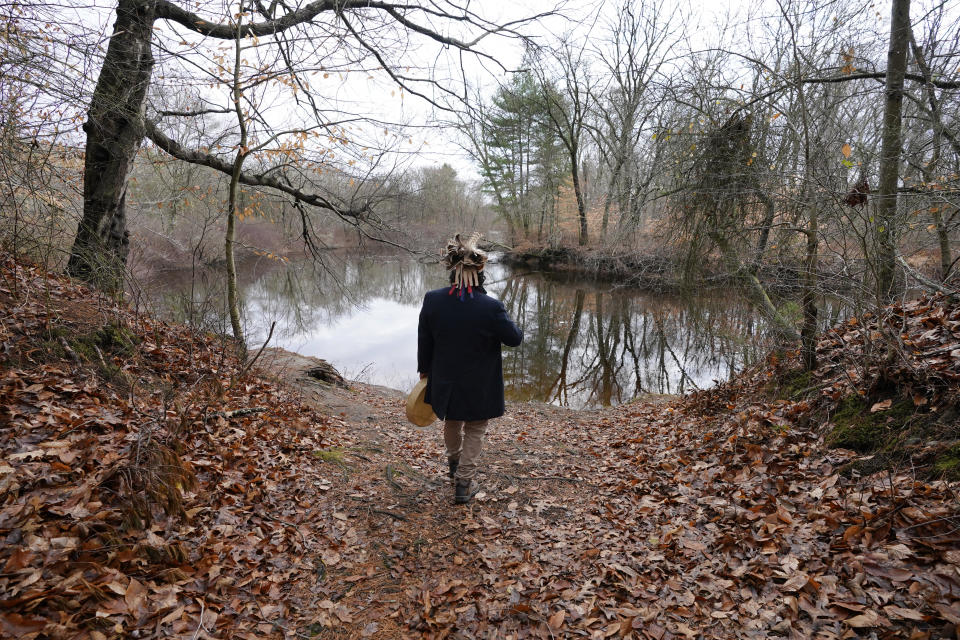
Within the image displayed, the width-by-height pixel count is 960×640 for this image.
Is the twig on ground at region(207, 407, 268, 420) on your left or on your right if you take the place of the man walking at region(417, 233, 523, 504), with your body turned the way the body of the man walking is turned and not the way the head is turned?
on your left

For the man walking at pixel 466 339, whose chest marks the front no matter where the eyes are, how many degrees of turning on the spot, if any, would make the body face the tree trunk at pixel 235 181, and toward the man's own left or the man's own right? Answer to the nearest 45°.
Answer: approximately 45° to the man's own left

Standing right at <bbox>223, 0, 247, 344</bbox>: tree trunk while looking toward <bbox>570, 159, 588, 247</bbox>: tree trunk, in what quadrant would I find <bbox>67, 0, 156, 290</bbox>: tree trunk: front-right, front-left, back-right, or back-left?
back-left

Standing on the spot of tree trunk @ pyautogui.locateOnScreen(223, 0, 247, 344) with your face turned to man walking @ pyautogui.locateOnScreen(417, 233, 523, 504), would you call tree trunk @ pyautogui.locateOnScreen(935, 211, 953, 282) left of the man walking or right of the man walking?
left

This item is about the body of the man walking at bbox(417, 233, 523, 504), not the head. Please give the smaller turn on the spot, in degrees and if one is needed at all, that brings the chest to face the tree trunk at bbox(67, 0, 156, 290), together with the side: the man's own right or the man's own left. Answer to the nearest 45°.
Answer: approximately 45° to the man's own left

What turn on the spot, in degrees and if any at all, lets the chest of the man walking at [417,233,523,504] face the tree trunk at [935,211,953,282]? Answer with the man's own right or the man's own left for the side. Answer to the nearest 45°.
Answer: approximately 90° to the man's own right

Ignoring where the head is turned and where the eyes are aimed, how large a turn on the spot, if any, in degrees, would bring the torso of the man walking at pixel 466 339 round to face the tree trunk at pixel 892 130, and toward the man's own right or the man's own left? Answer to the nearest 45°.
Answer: approximately 90° to the man's own right

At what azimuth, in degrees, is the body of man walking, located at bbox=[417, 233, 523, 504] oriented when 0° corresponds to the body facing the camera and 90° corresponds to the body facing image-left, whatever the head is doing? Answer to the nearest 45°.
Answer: approximately 180°
